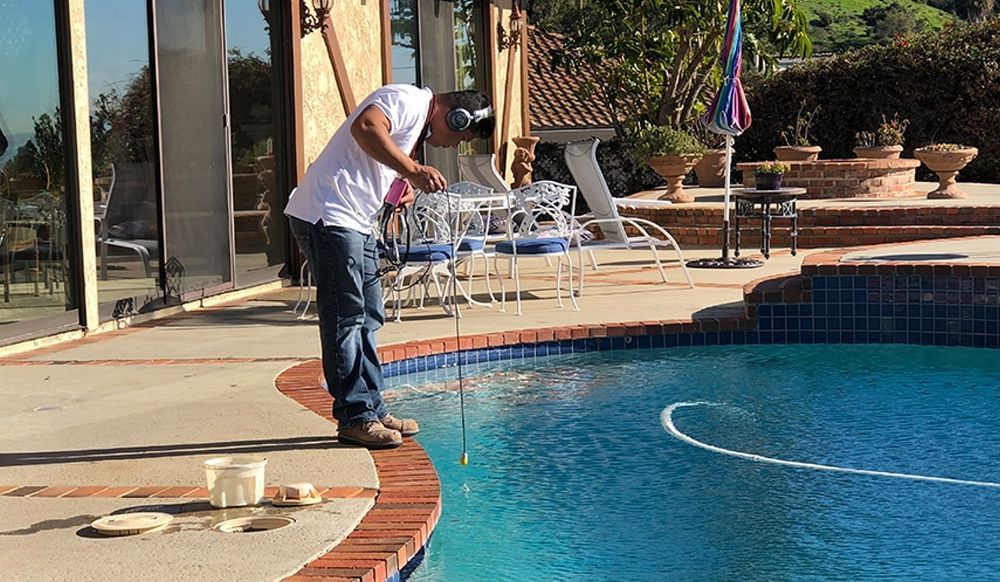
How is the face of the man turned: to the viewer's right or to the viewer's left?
to the viewer's right

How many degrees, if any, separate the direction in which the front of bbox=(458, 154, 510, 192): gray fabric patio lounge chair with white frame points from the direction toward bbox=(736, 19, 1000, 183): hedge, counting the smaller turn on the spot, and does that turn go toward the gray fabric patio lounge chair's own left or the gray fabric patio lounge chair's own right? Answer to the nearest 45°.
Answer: approximately 90° to the gray fabric patio lounge chair's own left

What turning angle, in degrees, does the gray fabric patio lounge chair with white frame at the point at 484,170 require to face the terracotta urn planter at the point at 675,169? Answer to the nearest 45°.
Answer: approximately 90° to its left

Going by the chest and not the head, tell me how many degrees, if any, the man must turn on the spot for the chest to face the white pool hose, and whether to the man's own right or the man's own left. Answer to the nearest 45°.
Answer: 0° — they already face it

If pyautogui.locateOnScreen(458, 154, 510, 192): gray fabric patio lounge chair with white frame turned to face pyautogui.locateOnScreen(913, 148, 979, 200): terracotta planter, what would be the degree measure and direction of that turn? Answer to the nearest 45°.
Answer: approximately 90° to its left

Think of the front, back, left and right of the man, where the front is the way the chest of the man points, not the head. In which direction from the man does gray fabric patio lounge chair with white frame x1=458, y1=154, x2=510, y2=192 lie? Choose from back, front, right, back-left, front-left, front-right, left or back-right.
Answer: left

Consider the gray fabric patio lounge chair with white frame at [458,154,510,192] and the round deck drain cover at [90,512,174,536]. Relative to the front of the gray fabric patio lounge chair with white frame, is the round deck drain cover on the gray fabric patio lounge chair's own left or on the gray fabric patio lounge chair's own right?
on the gray fabric patio lounge chair's own right

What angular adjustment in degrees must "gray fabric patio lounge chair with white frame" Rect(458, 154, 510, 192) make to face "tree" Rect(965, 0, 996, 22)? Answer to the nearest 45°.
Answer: approximately 90° to its left

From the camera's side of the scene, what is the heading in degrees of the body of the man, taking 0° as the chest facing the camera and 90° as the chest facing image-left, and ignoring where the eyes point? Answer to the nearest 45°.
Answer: approximately 270°

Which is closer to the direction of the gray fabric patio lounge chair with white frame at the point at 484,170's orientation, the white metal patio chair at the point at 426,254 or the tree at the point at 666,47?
the white metal patio chair

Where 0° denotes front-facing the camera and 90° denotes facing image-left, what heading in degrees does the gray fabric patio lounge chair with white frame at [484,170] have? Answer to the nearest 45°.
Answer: approximately 315°
